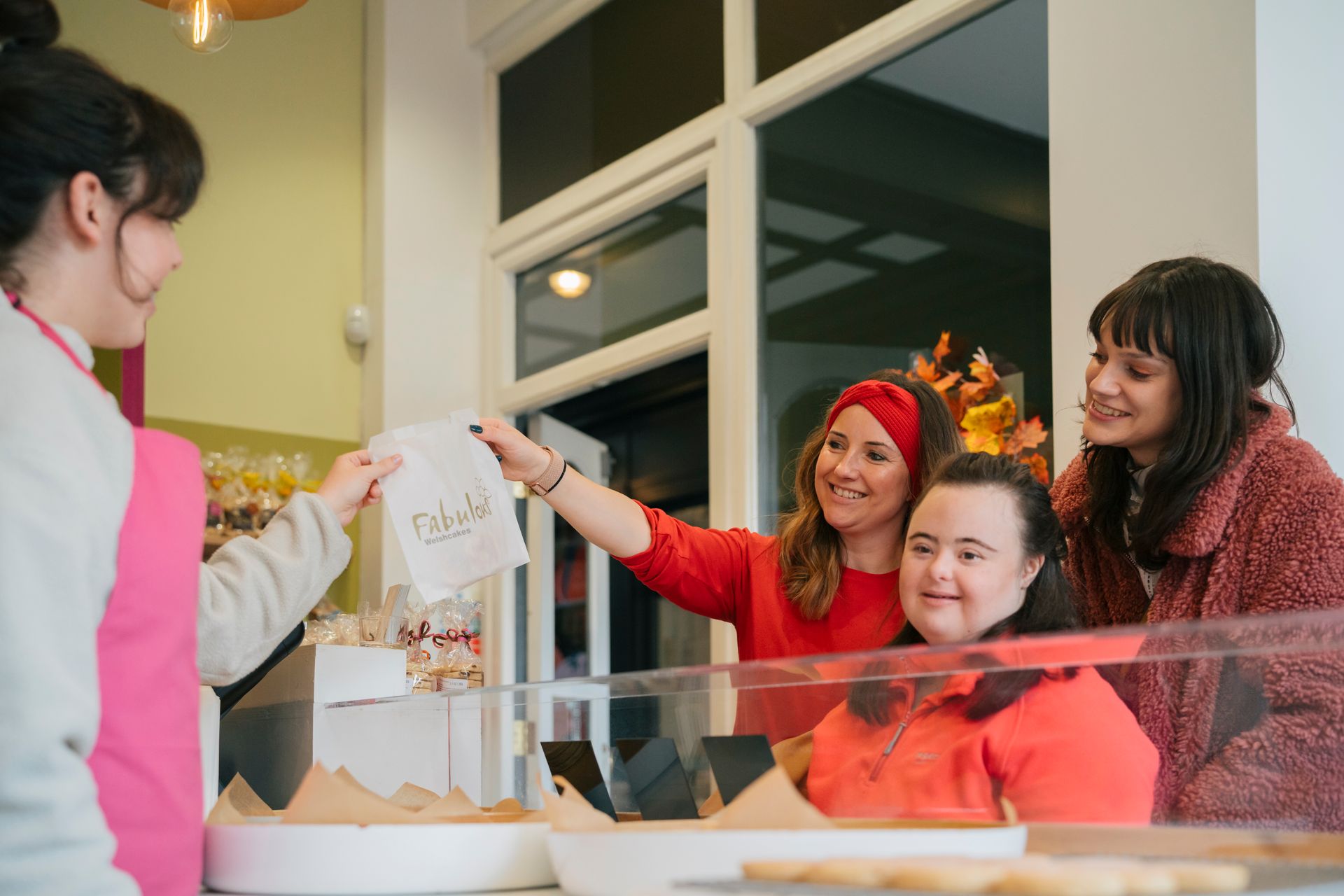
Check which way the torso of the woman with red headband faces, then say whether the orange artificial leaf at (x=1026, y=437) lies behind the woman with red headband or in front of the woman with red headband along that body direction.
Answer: behind

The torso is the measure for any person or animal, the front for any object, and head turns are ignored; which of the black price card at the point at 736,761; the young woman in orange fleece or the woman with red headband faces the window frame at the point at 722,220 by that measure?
the black price card

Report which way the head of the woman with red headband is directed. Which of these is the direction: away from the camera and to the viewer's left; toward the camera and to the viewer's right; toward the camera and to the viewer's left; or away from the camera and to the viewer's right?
toward the camera and to the viewer's left

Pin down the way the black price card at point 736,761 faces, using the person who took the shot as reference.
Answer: facing away from the viewer

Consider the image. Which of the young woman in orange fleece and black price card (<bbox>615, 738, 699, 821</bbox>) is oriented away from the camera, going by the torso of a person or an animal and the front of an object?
the black price card

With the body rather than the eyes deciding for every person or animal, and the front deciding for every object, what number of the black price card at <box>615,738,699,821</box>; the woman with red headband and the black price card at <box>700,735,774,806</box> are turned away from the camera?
2

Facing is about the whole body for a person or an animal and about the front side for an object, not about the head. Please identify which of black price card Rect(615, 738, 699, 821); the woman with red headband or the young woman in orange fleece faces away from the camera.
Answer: the black price card

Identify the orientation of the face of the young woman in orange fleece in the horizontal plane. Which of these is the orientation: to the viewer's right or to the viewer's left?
to the viewer's left

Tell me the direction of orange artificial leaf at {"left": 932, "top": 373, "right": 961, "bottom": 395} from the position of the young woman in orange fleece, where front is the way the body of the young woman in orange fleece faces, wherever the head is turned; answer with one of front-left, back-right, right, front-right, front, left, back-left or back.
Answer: back-right

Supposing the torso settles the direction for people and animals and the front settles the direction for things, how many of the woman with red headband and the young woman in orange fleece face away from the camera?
0

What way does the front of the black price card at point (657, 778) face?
away from the camera
